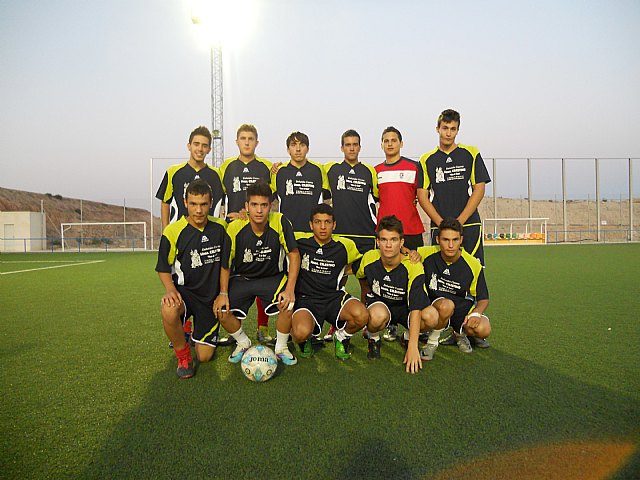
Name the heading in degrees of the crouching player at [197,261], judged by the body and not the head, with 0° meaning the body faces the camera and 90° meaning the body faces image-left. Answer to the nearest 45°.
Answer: approximately 0°

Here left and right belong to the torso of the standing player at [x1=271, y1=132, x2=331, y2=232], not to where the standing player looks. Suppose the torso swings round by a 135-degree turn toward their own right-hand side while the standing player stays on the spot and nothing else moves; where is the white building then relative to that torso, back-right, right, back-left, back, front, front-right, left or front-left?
front

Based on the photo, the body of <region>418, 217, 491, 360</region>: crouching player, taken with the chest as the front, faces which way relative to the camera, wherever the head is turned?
toward the camera

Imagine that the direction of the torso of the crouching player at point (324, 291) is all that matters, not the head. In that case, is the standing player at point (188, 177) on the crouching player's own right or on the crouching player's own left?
on the crouching player's own right

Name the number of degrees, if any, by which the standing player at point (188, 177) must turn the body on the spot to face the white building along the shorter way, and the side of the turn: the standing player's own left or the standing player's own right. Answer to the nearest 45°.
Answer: approximately 180°

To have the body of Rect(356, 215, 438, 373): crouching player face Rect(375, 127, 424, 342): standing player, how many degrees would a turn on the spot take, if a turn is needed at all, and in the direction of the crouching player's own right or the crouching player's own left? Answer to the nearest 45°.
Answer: approximately 180°

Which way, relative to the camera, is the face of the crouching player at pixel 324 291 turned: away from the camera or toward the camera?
toward the camera

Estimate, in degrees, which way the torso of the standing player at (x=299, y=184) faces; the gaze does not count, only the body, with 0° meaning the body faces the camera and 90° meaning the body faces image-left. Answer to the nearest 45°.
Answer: approximately 0°

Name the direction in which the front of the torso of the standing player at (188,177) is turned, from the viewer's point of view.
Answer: toward the camera

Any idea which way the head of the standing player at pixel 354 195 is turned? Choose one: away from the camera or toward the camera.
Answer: toward the camera

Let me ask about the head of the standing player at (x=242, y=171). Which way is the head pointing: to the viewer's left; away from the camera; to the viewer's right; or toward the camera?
toward the camera

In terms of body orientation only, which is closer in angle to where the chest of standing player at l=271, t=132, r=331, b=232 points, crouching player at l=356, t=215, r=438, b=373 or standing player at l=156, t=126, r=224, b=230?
the crouching player

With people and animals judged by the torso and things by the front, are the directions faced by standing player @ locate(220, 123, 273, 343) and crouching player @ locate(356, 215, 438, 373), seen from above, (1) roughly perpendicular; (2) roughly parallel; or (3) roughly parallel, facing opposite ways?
roughly parallel

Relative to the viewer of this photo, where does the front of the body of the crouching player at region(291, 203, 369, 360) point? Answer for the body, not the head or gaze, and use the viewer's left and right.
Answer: facing the viewer

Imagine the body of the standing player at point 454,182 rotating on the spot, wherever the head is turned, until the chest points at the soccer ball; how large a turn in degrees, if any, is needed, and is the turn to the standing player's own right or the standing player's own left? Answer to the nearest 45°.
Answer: approximately 45° to the standing player's own right

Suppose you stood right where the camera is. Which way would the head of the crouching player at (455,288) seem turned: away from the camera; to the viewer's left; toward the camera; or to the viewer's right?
toward the camera
